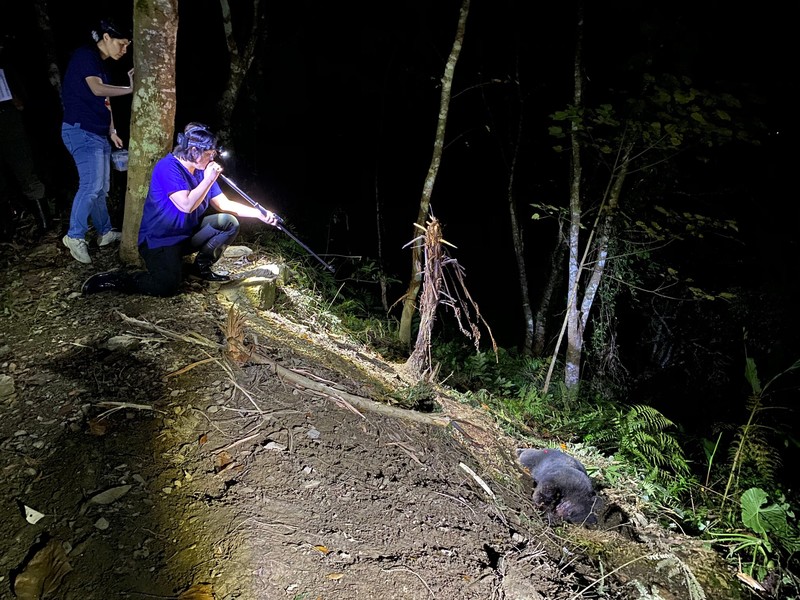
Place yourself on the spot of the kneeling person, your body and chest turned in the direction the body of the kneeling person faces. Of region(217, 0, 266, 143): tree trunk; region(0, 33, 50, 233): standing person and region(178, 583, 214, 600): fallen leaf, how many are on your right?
1

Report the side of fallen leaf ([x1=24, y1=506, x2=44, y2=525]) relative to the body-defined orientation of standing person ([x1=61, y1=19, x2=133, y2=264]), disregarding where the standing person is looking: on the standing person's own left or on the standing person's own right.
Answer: on the standing person's own right

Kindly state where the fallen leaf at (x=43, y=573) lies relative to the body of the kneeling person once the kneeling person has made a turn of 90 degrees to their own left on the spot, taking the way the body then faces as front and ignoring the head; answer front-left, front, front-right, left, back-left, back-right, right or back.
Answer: back

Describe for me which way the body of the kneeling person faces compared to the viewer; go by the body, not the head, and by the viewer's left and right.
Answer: facing to the right of the viewer

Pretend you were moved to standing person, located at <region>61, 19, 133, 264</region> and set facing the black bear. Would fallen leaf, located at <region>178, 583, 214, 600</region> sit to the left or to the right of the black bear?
right

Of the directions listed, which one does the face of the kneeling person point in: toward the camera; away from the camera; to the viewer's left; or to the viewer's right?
to the viewer's right

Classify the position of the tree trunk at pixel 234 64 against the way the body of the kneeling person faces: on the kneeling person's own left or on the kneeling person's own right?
on the kneeling person's own left

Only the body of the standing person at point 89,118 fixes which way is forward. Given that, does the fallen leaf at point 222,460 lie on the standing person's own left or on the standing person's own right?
on the standing person's own right

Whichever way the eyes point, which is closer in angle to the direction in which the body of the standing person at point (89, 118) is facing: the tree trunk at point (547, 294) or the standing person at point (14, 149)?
the tree trunk

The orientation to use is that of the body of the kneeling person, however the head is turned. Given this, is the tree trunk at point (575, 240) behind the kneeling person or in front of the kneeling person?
in front

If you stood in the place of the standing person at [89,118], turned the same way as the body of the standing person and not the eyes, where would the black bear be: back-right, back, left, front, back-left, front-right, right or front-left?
front-right

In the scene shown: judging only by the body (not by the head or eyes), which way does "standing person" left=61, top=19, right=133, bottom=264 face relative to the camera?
to the viewer's right

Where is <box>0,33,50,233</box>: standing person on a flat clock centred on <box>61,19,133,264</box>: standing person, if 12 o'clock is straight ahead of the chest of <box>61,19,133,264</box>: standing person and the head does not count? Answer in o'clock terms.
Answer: <box>0,33,50,233</box>: standing person is roughly at 8 o'clock from <box>61,19,133,264</box>: standing person.

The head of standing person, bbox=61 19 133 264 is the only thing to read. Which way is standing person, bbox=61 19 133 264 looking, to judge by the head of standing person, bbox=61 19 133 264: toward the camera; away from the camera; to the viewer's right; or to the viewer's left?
to the viewer's right

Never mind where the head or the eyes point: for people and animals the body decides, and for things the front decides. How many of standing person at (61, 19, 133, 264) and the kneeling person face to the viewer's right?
2

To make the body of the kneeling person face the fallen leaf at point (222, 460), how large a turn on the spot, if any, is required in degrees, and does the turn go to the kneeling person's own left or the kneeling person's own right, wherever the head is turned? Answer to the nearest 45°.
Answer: approximately 90° to the kneeling person's own right

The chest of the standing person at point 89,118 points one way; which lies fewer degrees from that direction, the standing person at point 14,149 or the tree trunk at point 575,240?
the tree trunk
